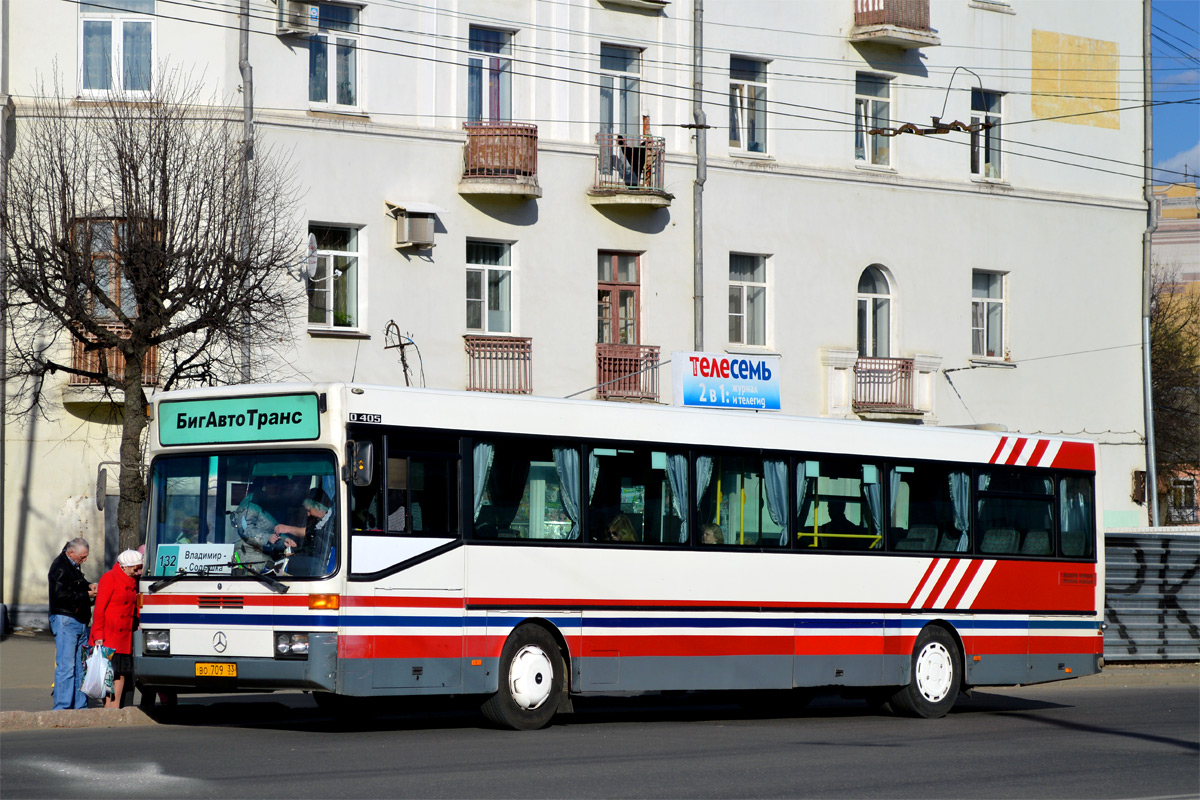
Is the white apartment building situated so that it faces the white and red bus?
yes

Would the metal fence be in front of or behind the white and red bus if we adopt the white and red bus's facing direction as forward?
behind

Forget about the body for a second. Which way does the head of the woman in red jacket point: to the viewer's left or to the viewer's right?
to the viewer's right

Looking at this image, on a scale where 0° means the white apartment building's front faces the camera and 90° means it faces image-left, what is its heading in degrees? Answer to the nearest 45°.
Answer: approximately 0°

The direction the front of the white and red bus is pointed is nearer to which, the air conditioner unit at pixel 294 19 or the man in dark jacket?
the man in dark jacket
